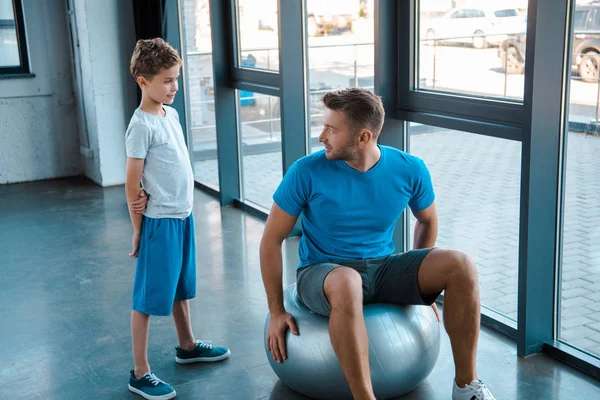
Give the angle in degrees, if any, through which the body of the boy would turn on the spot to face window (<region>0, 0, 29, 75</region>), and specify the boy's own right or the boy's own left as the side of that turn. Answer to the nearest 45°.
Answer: approximately 135° to the boy's own left

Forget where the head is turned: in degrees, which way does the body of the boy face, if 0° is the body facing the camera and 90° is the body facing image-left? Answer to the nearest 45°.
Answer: approximately 315°

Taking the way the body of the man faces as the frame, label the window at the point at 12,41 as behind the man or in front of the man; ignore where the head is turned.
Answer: behind

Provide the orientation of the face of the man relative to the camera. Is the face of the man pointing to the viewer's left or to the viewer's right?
to the viewer's left

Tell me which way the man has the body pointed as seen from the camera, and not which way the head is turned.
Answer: toward the camera

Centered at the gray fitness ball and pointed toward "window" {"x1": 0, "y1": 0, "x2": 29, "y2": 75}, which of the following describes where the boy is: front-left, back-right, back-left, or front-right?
front-left

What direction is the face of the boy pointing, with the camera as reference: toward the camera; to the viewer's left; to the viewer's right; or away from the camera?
to the viewer's right

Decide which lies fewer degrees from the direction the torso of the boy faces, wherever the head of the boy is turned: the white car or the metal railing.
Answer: the white car

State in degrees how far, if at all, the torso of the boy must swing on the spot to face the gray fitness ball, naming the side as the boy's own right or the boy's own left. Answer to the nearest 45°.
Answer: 0° — they already face it

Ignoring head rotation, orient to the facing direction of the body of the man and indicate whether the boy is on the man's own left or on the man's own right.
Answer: on the man's own right

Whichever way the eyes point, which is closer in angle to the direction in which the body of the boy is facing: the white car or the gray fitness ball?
the gray fitness ball

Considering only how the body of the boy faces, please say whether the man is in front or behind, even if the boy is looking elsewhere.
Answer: in front

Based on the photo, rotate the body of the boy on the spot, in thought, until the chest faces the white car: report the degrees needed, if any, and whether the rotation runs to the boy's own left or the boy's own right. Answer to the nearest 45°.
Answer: approximately 45° to the boy's own left

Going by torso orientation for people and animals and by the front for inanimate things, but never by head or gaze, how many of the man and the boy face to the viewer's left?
0
